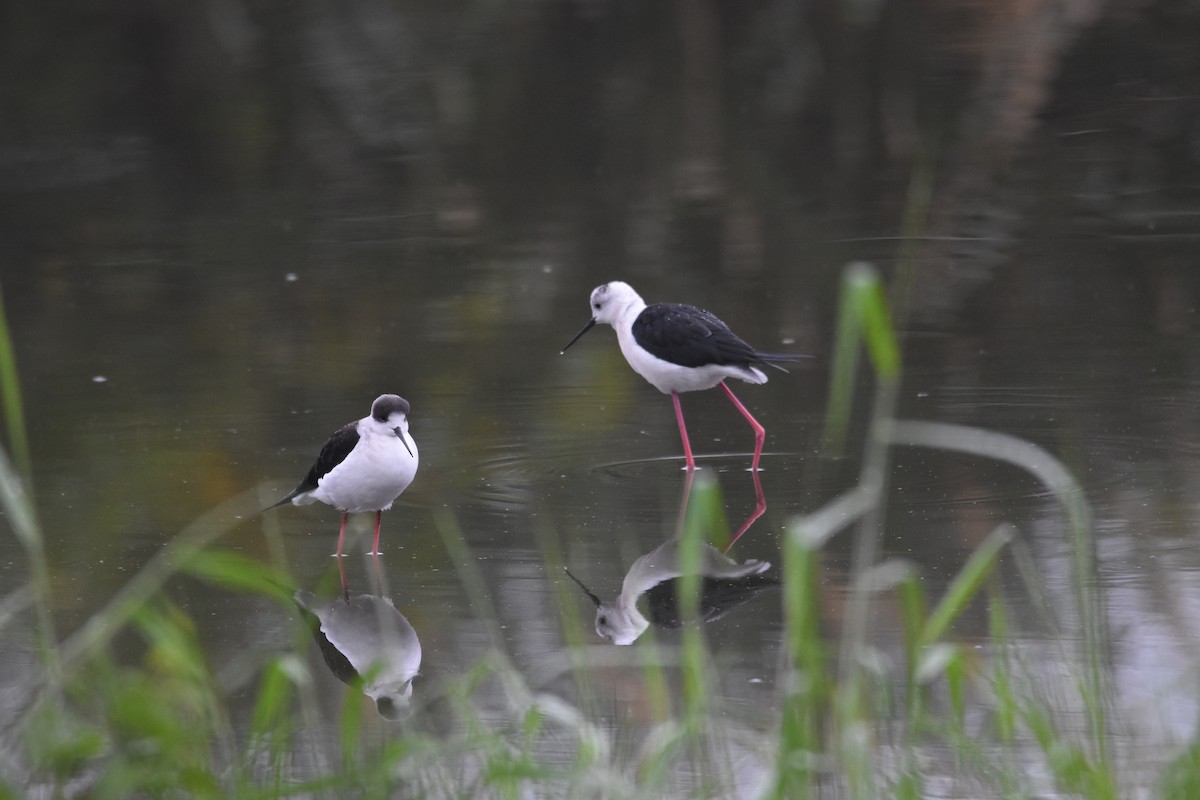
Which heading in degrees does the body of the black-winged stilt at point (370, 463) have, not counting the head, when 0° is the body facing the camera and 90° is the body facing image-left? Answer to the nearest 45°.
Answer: approximately 315°

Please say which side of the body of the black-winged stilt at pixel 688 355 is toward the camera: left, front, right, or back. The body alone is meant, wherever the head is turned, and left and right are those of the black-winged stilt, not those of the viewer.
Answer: left
